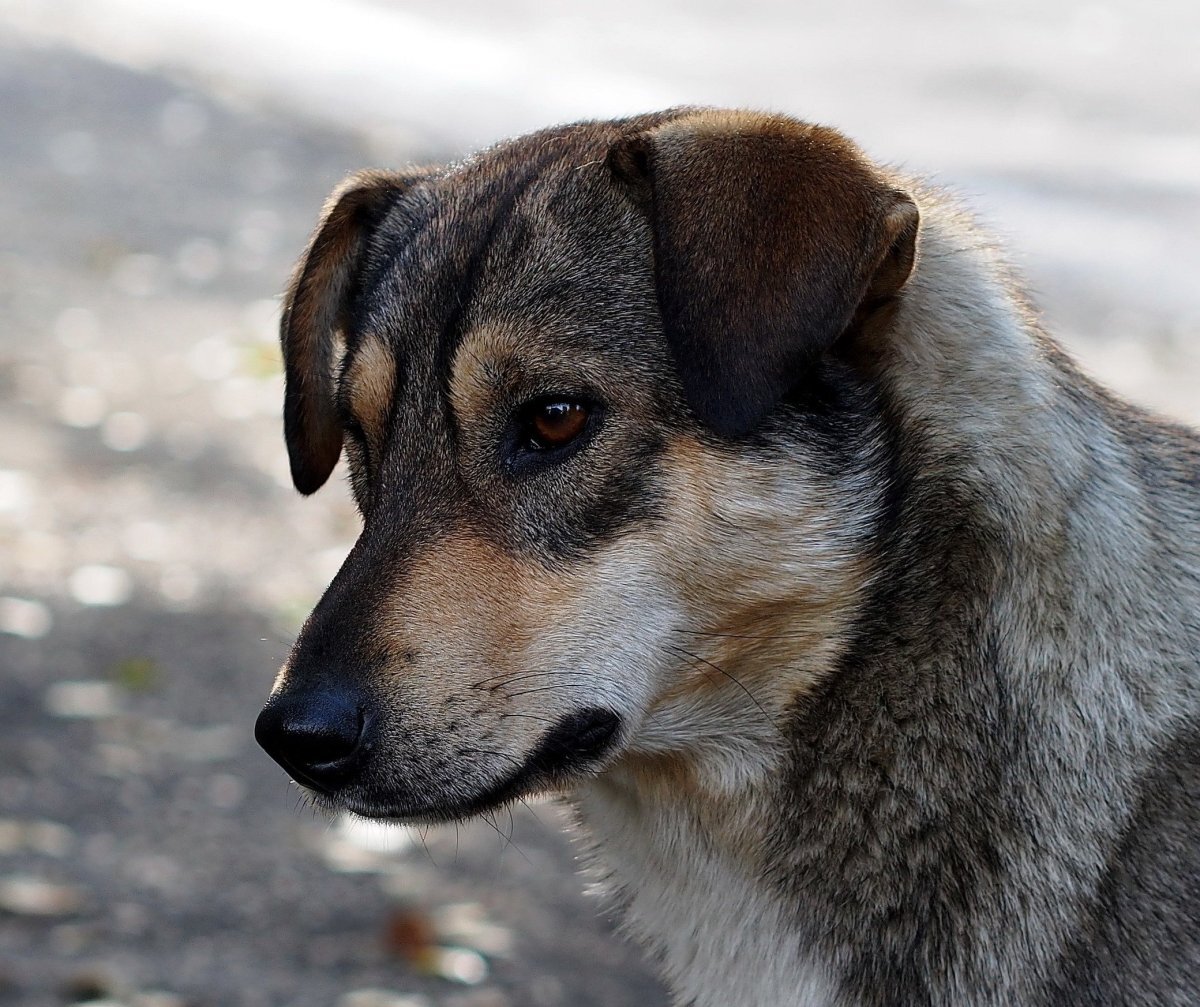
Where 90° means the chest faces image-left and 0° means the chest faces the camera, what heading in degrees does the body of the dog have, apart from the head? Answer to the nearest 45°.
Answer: approximately 45°
